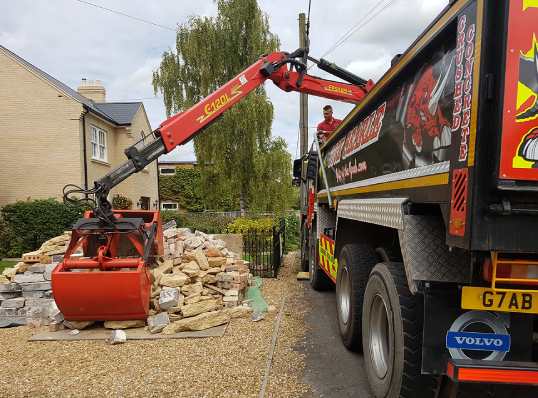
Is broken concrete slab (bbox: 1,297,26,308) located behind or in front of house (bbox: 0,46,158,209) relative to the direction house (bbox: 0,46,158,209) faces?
in front

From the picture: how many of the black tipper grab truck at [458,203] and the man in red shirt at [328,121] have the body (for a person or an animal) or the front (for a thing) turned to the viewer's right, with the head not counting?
0

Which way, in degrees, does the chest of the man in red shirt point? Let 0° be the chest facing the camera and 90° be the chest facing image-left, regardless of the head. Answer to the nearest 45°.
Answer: approximately 45°

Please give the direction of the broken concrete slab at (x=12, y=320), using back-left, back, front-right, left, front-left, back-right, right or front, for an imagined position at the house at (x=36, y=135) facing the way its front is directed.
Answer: front-right

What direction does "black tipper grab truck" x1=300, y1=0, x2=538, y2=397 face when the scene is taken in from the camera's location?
facing away from the viewer and to the left of the viewer

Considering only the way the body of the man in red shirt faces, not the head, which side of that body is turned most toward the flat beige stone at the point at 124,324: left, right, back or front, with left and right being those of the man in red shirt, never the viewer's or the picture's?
front

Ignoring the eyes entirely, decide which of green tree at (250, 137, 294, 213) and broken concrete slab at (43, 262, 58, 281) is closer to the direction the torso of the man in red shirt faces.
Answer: the broken concrete slab

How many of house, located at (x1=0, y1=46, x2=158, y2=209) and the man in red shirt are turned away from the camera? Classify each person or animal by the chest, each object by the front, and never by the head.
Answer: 0

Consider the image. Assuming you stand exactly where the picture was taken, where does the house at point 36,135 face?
facing the viewer and to the right of the viewer

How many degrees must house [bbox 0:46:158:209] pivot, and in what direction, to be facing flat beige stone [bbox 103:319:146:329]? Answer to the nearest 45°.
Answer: approximately 45° to its right
